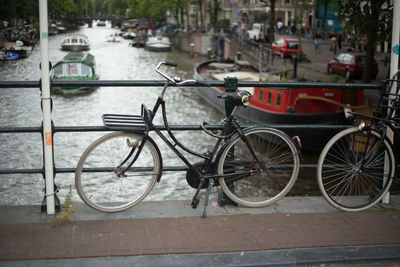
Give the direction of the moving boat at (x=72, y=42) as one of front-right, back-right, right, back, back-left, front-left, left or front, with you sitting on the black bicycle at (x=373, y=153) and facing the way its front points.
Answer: front-right

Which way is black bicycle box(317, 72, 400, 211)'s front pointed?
to the viewer's left

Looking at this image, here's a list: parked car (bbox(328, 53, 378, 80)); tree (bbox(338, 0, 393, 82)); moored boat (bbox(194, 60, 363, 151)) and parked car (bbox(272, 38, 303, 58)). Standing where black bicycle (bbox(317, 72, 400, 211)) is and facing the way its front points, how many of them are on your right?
4

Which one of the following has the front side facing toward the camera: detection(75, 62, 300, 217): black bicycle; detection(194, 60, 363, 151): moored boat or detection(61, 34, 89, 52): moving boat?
detection(61, 34, 89, 52): moving boat

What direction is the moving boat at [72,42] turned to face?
toward the camera

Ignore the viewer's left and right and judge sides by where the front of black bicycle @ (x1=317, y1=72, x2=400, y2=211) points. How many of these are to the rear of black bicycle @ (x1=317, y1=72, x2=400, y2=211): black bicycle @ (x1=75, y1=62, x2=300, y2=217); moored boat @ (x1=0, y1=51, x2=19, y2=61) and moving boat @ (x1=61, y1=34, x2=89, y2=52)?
0

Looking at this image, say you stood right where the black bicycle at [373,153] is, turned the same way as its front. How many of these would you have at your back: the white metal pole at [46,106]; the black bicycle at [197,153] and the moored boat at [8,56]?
0

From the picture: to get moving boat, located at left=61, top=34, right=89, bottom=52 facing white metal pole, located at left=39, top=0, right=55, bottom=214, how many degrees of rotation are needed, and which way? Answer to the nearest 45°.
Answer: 0° — it already faces it

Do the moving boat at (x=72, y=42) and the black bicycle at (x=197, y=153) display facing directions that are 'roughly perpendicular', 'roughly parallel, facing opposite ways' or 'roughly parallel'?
roughly perpendicular
